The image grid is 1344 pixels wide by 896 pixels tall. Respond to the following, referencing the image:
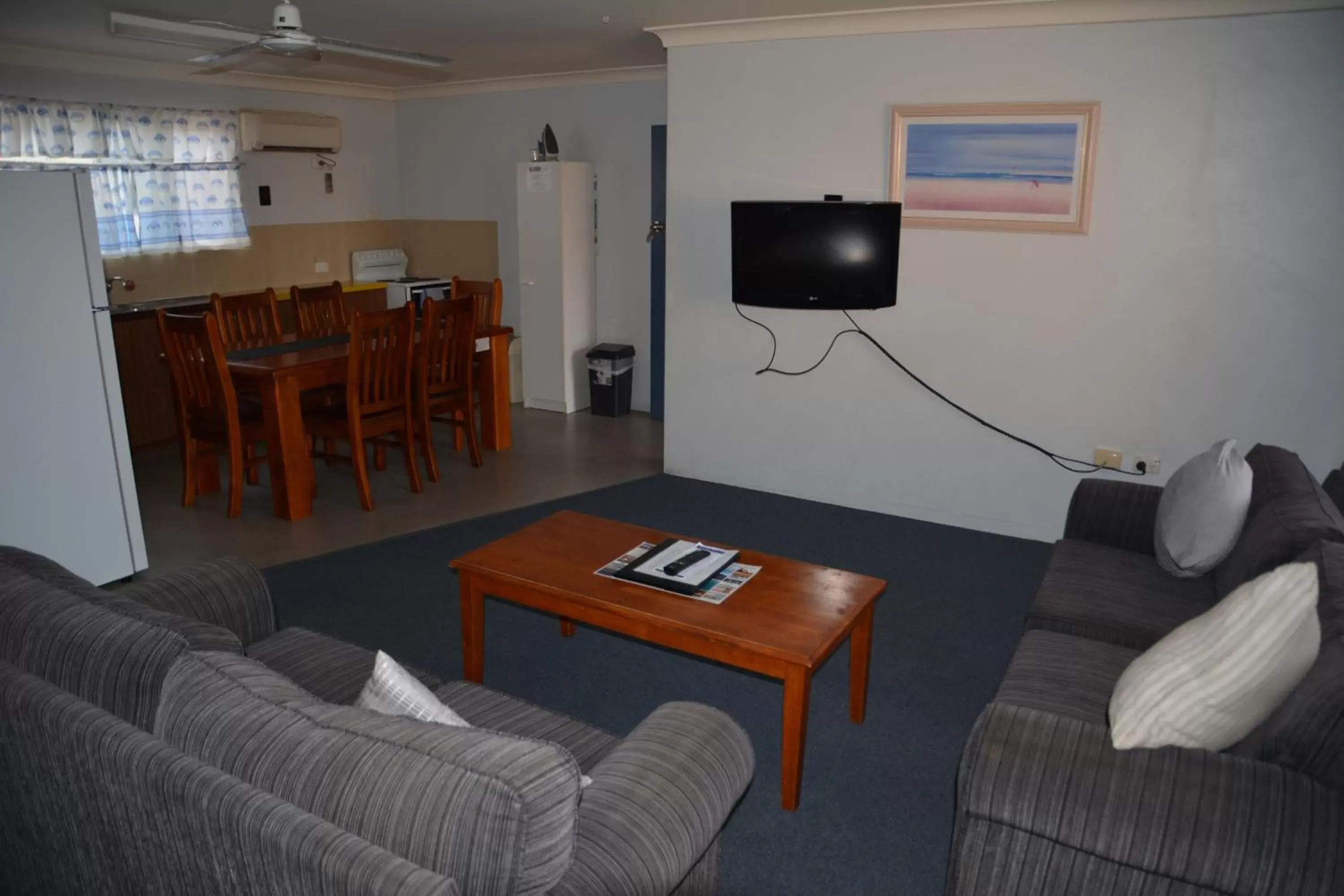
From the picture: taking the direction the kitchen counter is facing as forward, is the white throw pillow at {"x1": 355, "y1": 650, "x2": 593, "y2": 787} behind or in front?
in front

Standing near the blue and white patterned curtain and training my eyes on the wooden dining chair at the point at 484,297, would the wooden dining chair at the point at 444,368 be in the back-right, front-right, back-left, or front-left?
front-right

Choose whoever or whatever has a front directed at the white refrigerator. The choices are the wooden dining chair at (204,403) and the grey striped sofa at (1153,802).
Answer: the grey striped sofa

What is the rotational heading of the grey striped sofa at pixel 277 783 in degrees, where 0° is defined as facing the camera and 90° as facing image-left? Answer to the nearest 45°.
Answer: approximately 225°

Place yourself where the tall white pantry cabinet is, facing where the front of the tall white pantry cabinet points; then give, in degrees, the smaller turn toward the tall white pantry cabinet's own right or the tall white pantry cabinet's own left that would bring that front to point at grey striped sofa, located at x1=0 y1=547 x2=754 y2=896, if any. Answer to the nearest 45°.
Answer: approximately 45° to the tall white pantry cabinet's own left

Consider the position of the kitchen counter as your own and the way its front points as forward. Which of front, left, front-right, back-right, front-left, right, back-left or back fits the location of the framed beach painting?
front

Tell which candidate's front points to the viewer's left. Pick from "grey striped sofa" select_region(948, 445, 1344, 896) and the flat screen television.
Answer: the grey striped sofa

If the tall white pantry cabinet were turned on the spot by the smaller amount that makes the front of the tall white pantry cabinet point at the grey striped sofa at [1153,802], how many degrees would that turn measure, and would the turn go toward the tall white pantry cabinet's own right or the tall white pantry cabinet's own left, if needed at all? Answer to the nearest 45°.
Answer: approximately 45° to the tall white pantry cabinet's own left

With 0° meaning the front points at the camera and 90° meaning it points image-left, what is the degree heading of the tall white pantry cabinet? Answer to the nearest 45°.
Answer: approximately 45°

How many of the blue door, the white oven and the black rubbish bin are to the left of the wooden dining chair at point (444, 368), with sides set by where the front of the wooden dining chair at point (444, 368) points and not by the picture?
0

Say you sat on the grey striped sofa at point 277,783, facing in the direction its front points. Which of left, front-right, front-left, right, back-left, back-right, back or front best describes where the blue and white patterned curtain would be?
front-left

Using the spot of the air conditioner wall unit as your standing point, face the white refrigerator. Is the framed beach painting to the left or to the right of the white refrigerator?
left

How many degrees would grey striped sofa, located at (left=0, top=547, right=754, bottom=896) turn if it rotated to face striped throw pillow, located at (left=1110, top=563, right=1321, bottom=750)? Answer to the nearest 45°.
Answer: approximately 45° to its right

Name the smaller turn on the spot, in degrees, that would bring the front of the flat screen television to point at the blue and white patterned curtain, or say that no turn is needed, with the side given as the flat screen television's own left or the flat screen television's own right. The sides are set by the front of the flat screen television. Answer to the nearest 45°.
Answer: approximately 90° to the flat screen television's own right

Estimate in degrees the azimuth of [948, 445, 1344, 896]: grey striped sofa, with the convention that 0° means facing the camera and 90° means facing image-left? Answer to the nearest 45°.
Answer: approximately 90°

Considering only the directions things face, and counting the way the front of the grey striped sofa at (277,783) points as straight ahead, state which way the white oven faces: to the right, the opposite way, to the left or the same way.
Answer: to the right

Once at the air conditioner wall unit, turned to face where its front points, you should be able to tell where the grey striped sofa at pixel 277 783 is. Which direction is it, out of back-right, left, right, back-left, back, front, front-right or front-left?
front-right

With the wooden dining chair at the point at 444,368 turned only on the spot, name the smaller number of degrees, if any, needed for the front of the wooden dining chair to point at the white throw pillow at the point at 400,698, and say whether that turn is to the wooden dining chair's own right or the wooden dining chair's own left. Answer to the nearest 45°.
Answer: approximately 135° to the wooden dining chair's own left

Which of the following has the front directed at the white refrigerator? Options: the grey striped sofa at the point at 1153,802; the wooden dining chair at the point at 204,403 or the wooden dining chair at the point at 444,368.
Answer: the grey striped sofa

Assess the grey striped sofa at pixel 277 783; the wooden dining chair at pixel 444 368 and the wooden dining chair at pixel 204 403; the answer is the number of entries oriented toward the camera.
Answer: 0

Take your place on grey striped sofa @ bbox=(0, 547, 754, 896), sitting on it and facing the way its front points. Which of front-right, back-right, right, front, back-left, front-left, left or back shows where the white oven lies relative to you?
front-left

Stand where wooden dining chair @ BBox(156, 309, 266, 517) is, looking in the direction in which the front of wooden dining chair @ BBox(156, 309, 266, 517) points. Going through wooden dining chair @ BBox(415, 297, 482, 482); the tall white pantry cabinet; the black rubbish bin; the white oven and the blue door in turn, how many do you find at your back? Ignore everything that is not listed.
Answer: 0

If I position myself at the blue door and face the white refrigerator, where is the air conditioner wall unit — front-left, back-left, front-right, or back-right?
front-right

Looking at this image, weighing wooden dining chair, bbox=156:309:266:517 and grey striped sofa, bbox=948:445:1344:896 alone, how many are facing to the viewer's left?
1
